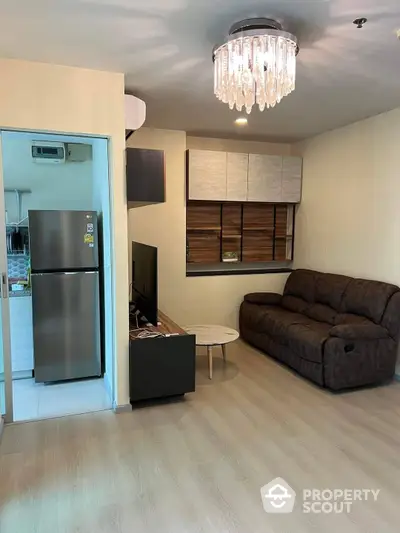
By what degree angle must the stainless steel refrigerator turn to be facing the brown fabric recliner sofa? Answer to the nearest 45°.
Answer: approximately 90° to its left

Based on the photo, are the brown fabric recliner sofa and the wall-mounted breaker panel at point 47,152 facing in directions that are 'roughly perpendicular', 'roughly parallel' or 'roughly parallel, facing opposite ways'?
roughly perpendicular

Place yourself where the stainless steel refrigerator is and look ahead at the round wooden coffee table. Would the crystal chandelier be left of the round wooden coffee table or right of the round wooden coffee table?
right

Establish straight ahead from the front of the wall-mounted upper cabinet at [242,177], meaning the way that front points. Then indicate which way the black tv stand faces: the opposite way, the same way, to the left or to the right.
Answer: to the left

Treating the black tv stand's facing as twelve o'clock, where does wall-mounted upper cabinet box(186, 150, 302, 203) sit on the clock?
The wall-mounted upper cabinet is roughly at 10 o'clock from the black tv stand.

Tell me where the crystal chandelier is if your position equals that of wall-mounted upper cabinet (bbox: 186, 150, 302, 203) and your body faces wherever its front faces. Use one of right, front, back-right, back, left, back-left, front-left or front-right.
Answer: front

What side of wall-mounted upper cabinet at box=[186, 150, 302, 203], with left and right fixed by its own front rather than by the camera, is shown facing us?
front

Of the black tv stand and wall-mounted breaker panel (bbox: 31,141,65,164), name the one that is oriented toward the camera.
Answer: the wall-mounted breaker panel

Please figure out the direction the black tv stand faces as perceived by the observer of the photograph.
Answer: facing to the right of the viewer

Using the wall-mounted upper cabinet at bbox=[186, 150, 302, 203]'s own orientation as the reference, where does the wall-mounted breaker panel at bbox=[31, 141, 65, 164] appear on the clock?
The wall-mounted breaker panel is roughly at 2 o'clock from the wall-mounted upper cabinet.

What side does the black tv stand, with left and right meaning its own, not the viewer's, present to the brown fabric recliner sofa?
front

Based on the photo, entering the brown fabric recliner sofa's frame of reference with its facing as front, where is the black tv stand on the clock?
The black tv stand is roughly at 12 o'clock from the brown fabric recliner sofa.

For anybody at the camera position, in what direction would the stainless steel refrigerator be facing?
facing the viewer

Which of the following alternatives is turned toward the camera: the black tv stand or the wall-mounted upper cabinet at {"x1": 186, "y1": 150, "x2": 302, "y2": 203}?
the wall-mounted upper cabinet

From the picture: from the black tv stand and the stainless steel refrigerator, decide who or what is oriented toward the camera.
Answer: the stainless steel refrigerator

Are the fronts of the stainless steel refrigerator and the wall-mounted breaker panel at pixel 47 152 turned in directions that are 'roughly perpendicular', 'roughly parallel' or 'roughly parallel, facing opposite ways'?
roughly parallel

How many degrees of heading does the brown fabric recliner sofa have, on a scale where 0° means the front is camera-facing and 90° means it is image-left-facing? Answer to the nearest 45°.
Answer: approximately 45°

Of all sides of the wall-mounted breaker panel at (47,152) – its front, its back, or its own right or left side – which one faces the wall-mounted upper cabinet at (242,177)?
left
